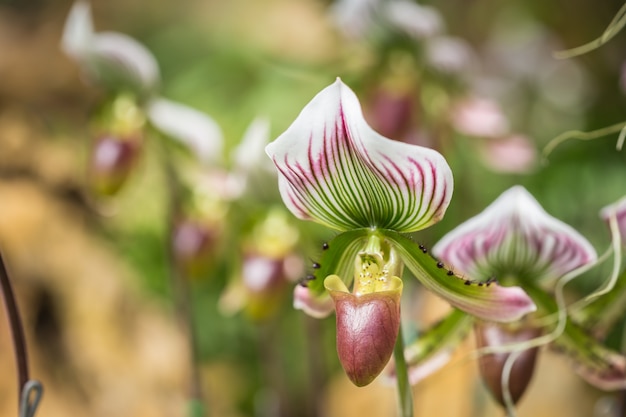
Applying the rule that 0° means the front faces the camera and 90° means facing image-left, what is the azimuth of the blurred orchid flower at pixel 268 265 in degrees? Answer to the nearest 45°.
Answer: approximately 45°
